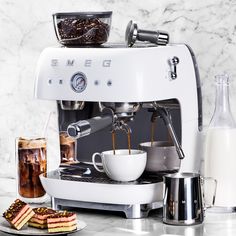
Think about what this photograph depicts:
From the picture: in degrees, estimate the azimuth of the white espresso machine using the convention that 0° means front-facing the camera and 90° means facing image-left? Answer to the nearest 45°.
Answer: approximately 45°

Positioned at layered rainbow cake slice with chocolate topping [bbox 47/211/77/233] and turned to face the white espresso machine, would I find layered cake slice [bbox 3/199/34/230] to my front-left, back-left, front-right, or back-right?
back-left
